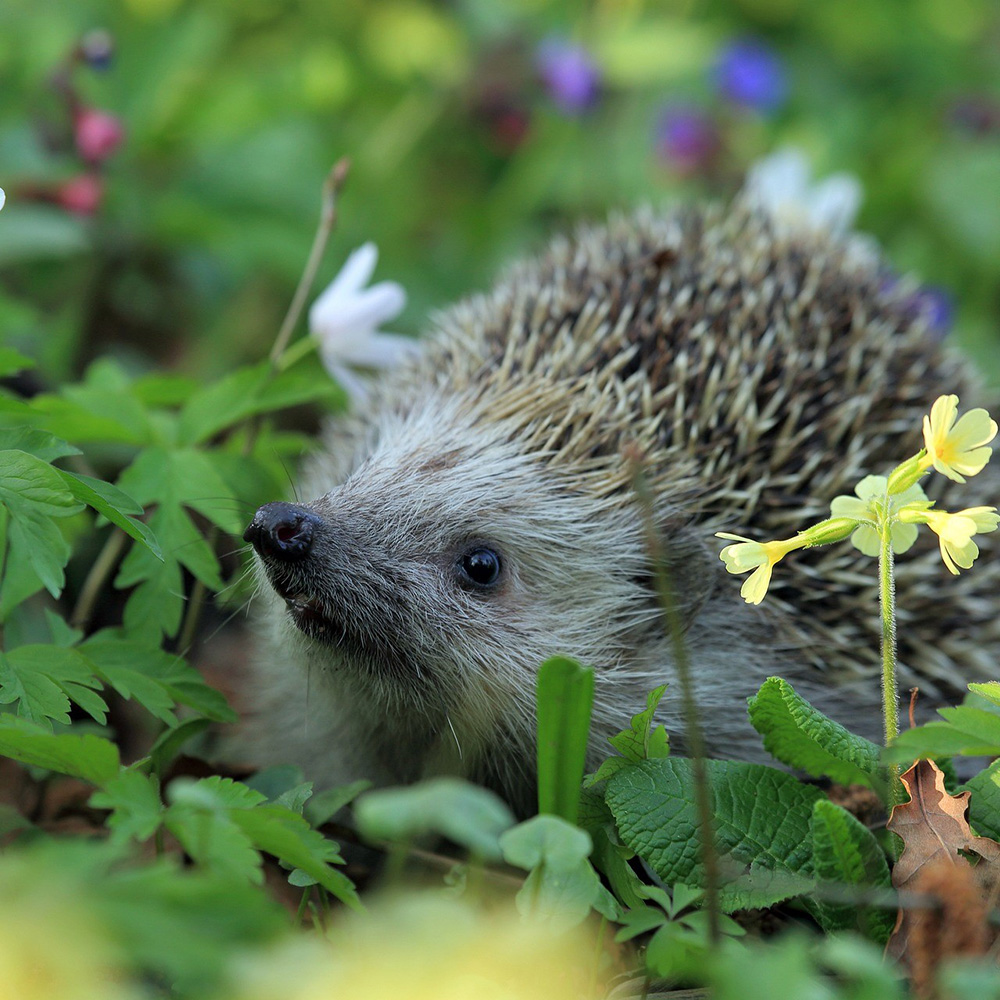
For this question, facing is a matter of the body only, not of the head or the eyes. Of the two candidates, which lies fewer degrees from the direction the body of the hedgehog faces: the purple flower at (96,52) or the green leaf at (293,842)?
the green leaf

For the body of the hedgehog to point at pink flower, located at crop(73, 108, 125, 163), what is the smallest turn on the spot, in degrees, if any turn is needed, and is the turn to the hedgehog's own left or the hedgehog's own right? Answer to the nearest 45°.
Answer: approximately 90° to the hedgehog's own right

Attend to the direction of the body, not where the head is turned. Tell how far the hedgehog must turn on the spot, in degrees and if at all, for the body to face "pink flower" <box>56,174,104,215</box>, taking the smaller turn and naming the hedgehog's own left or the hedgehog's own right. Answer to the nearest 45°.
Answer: approximately 90° to the hedgehog's own right

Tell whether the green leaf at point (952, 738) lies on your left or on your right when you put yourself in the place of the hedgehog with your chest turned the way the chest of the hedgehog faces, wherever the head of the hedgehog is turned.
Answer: on your left

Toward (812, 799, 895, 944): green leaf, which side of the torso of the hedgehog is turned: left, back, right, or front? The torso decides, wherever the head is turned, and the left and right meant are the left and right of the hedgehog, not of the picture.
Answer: left

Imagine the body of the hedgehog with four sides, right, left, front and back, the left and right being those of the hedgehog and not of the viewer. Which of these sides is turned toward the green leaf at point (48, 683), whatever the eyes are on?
front

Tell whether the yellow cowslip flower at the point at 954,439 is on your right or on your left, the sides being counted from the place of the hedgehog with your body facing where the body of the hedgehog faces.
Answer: on your left

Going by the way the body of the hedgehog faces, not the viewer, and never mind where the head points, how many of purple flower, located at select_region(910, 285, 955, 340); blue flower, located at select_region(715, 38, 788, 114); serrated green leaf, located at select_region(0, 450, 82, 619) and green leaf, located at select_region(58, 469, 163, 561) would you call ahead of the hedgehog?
2

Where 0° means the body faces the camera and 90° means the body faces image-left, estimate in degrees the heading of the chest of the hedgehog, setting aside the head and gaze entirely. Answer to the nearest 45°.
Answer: approximately 45°

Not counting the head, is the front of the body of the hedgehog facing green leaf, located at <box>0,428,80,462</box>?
yes

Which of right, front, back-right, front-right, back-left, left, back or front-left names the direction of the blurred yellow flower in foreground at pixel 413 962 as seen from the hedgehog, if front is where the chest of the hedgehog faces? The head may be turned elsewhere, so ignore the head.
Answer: front-left

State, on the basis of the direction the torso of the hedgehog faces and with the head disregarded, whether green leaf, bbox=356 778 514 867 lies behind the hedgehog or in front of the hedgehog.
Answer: in front

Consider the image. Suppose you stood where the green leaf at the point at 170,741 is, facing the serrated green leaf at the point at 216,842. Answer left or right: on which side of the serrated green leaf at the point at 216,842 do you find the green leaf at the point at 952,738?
left
